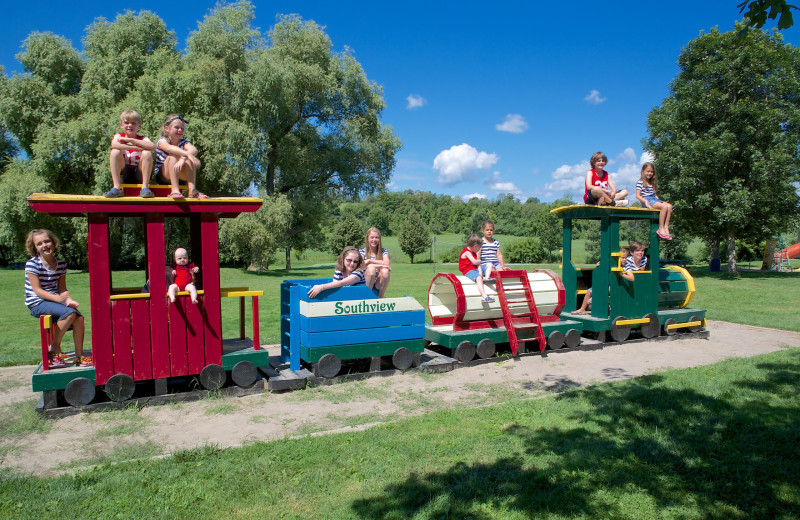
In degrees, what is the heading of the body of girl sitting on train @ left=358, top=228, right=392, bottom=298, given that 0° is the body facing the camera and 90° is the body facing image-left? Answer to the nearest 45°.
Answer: approximately 0°

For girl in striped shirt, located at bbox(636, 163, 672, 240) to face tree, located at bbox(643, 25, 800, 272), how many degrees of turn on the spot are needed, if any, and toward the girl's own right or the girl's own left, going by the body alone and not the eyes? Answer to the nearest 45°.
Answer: approximately 135° to the girl's own left

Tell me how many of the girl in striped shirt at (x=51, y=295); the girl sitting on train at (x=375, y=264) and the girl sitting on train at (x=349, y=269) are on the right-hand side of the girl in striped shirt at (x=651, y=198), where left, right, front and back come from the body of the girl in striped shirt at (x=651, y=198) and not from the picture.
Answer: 3

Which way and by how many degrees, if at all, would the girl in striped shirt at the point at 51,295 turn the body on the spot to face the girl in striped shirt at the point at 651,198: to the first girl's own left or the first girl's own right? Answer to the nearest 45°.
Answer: approximately 45° to the first girl's own left

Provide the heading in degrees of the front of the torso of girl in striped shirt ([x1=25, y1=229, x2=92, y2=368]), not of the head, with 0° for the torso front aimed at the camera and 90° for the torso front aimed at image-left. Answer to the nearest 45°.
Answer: approximately 315°

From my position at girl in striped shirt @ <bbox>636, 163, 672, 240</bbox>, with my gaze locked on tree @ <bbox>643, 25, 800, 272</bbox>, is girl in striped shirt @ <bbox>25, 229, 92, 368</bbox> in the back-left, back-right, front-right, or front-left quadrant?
back-left
